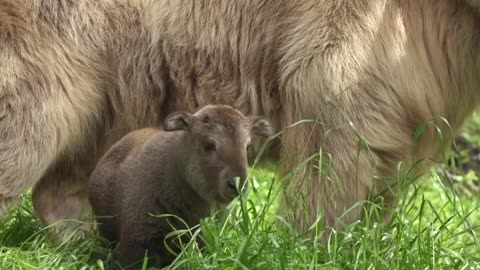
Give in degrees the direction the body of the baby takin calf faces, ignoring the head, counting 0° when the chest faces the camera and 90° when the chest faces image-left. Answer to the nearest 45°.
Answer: approximately 315°

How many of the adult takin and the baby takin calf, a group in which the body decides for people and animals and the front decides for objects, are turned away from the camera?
0

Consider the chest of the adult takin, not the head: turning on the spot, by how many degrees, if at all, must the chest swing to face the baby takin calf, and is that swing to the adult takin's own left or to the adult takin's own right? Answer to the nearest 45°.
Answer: approximately 135° to the adult takin's own right

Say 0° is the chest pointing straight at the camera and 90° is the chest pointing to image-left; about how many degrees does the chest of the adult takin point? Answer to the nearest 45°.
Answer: approximately 270°

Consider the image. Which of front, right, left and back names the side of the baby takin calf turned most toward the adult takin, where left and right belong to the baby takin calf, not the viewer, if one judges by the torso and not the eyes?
left
